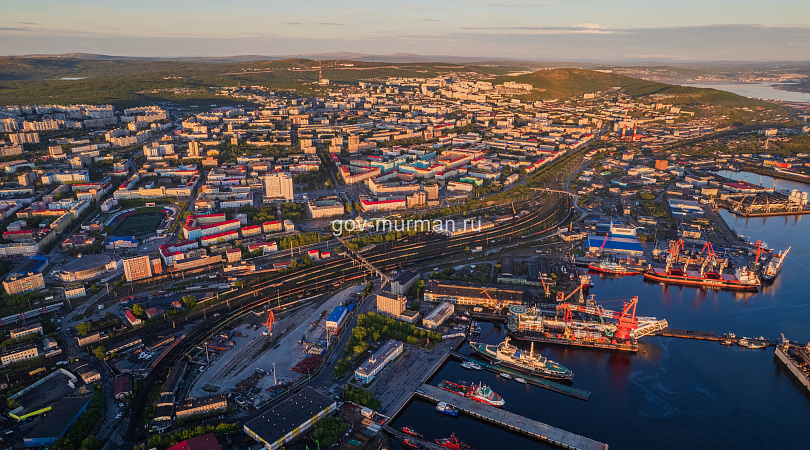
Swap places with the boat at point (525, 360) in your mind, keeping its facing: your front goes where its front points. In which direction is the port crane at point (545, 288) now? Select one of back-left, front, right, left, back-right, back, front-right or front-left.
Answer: front-right

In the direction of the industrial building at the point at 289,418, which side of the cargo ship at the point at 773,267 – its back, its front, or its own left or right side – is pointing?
back

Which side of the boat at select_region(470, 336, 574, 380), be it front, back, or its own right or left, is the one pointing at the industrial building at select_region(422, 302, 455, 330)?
front

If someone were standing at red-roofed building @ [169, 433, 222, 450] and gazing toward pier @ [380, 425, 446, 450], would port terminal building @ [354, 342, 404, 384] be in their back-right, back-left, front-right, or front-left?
front-left

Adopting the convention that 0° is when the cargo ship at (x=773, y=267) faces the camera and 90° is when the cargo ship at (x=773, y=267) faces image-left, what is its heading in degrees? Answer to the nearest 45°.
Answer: approximately 225°

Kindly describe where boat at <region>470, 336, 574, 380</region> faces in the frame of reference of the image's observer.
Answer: facing away from the viewer and to the left of the viewer

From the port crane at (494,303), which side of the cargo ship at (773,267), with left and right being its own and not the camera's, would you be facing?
back

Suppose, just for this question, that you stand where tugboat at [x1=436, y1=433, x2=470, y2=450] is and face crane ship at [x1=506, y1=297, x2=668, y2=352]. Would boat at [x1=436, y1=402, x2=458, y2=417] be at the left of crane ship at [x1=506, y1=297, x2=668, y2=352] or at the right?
left

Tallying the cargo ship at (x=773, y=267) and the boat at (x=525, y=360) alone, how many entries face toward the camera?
0

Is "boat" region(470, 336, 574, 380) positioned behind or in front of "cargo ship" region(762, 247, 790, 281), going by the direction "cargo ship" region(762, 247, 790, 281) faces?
behind

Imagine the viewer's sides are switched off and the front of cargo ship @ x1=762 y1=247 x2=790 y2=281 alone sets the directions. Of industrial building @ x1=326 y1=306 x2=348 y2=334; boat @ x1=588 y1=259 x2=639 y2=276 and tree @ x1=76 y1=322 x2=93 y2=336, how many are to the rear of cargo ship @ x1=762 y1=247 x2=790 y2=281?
3

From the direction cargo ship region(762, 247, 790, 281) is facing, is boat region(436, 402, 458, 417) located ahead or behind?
behind

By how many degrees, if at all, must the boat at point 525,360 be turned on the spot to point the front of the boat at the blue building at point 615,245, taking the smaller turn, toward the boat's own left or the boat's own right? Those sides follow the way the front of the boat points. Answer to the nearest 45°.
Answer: approximately 45° to the boat's own right

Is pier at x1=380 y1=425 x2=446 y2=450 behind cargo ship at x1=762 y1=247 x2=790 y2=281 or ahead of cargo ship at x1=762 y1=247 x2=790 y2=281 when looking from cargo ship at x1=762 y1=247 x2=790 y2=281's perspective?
behind
